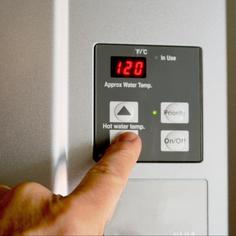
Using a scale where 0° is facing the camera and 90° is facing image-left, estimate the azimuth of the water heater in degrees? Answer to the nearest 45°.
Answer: approximately 0°
